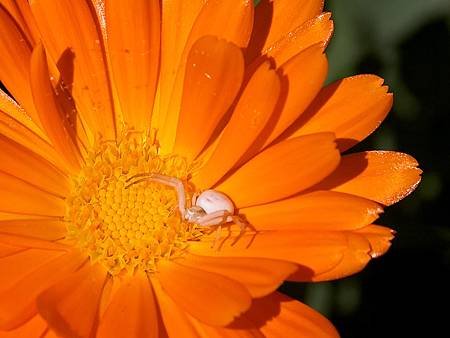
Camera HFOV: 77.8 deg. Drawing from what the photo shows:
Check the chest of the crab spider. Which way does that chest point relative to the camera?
to the viewer's left
